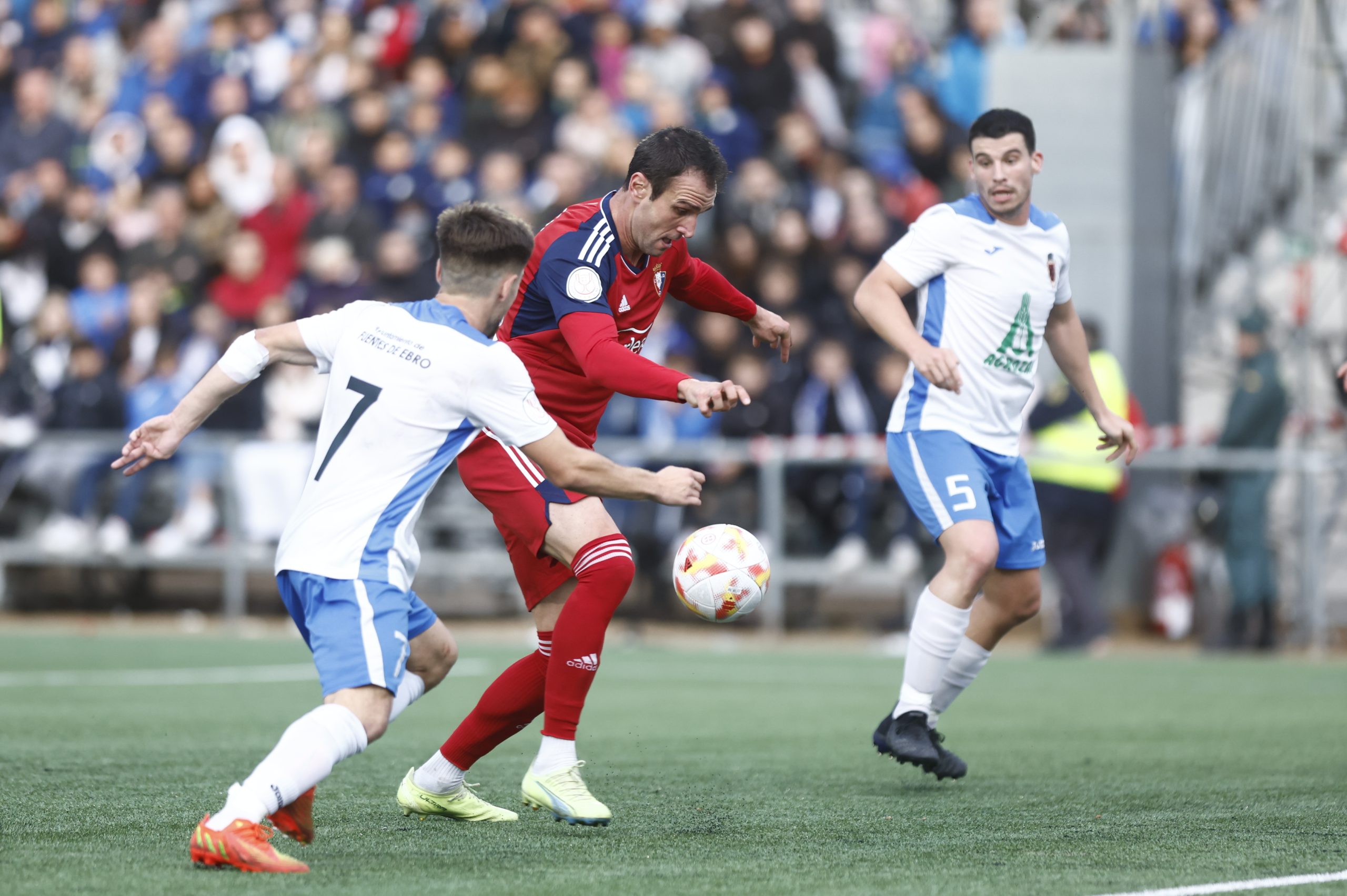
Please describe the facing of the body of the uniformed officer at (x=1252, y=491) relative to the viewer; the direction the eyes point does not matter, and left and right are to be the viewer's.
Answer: facing the viewer and to the left of the viewer

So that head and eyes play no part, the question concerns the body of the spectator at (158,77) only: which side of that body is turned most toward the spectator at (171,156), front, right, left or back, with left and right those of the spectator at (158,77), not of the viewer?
front

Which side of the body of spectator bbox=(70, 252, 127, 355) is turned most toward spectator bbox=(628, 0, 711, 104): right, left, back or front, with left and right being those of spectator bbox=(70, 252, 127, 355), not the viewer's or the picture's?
left

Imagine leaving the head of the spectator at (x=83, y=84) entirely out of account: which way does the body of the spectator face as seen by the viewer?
toward the camera

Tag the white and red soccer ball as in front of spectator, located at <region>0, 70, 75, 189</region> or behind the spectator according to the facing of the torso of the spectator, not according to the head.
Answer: in front

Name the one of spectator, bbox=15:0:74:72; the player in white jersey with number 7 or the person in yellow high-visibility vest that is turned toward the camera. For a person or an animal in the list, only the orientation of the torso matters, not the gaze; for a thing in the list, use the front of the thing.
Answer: the spectator

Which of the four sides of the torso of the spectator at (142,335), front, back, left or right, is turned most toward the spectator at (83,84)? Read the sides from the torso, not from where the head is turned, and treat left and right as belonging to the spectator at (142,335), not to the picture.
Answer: back

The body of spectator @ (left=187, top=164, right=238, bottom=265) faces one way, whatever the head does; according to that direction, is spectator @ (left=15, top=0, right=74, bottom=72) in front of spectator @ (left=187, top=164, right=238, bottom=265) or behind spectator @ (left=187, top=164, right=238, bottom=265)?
behind

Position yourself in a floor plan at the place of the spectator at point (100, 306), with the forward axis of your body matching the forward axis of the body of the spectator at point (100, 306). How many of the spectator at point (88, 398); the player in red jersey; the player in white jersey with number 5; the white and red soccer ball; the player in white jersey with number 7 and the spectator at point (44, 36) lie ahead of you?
5

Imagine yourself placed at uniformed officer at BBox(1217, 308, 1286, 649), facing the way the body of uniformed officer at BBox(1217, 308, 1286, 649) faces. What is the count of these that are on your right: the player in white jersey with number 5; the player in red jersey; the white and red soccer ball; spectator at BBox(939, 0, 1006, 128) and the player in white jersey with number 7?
1

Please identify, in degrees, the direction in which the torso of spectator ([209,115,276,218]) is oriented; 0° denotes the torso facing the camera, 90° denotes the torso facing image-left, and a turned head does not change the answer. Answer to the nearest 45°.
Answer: approximately 0°

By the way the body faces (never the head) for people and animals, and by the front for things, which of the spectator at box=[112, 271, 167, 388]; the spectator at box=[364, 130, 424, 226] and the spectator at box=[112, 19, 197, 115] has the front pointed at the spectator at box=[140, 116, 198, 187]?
the spectator at box=[112, 19, 197, 115]

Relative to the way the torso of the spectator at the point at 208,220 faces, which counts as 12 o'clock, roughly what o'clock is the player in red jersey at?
The player in red jersey is roughly at 12 o'clock from the spectator.

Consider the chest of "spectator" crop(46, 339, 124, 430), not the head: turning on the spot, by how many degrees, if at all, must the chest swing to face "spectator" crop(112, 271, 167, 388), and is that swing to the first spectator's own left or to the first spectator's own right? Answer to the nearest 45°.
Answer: approximately 135° to the first spectator's own left
